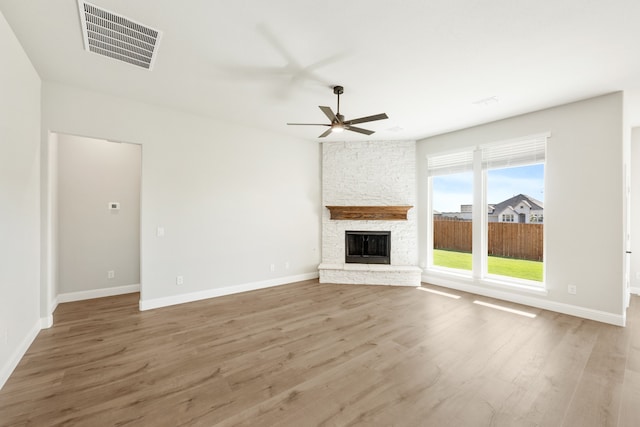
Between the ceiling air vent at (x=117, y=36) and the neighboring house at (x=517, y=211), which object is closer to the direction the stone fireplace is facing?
the ceiling air vent

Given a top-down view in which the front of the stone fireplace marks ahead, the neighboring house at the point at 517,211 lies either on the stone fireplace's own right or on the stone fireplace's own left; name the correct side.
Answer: on the stone fireplace's own left

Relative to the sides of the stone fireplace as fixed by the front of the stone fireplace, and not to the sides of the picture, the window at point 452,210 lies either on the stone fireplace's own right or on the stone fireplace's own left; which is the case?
on the stone fireplace's own left

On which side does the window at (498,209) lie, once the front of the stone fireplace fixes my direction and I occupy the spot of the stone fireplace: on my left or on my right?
on my left

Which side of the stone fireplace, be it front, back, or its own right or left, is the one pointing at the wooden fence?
left

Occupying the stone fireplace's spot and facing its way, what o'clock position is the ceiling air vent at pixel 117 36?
The ceiling air vent is roughly at 1 o'clock from the stone fireplace.

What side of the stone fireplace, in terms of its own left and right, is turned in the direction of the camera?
front

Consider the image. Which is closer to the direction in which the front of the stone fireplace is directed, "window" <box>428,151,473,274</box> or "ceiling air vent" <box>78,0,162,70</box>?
the ceiling air vent

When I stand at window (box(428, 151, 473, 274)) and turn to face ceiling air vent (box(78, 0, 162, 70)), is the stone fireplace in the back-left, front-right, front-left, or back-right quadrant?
front-right
